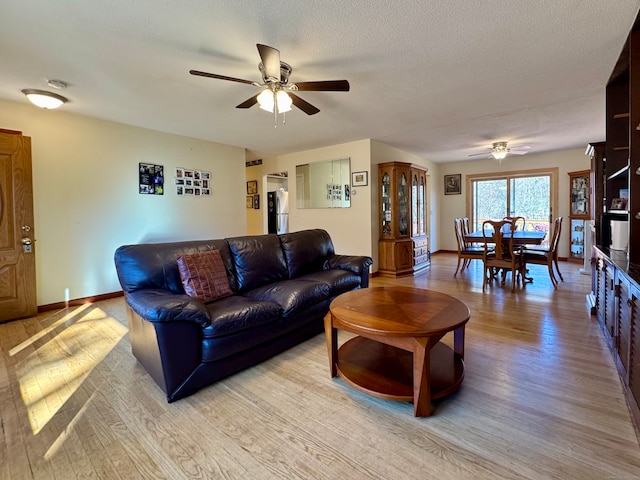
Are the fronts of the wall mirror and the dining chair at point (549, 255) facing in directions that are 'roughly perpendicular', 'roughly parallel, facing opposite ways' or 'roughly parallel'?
roughly perpendicular

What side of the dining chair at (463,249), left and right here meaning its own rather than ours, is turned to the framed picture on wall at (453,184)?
left

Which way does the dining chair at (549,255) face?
to the viewer's left

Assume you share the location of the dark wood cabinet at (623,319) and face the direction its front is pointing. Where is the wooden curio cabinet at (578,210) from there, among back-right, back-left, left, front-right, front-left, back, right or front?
right

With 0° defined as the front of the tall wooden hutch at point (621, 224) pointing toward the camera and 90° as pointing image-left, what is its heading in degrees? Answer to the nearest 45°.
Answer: approximately 90°

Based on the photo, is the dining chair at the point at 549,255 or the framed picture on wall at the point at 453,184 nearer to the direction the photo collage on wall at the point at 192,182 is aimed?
the dining chair

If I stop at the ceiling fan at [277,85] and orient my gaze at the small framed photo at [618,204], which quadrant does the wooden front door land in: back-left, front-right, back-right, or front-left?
back-left

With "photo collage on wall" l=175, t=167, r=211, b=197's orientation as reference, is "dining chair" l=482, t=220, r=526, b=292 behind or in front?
in front

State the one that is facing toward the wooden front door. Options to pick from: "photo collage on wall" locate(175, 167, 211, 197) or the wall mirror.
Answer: the wall mirror

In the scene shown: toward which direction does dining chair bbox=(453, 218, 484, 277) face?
to the viewer's right

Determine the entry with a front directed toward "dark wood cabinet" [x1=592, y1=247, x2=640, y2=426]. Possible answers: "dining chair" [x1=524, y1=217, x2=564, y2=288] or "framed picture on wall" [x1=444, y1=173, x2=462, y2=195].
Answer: the framed picture on wall

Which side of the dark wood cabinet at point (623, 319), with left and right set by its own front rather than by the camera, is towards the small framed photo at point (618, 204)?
right

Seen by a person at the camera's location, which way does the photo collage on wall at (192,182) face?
facing the viewer and to the right of the viewer
